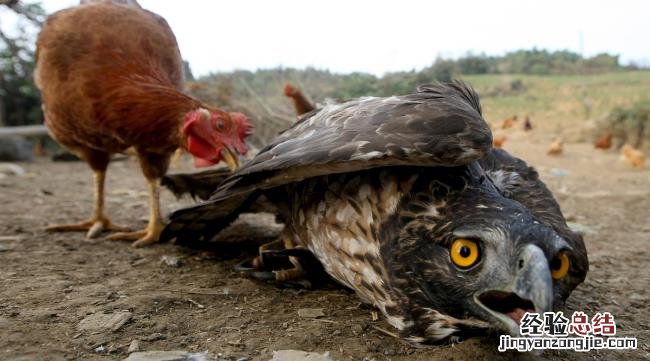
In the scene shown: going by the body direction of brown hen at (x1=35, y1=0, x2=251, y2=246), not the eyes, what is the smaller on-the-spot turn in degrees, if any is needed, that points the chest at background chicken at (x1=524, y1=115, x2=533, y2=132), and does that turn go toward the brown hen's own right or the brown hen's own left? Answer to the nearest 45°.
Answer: approximately 90° to the brown hen's own left

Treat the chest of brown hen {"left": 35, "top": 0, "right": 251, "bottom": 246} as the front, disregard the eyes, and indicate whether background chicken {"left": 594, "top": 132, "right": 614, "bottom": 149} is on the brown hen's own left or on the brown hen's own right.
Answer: on the brown hen's own left

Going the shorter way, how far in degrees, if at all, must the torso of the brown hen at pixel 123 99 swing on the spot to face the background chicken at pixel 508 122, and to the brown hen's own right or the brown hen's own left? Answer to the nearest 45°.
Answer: approximately 90° to the brown hen's own left

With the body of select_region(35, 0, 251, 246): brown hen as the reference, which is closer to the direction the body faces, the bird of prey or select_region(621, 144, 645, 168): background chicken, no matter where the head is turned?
the bird of prey

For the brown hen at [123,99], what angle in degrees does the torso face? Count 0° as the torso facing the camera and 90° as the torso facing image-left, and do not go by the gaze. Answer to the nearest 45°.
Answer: approximately 315°

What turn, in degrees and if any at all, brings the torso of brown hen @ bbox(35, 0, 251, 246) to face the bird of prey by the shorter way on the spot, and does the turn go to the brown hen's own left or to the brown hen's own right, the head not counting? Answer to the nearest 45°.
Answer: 0° — it already faces it

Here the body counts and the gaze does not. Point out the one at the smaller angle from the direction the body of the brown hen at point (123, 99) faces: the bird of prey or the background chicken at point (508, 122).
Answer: the bird of prey

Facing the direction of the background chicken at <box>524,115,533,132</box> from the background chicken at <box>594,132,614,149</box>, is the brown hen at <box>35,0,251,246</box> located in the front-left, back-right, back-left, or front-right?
back-left
